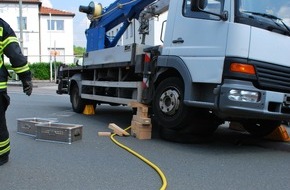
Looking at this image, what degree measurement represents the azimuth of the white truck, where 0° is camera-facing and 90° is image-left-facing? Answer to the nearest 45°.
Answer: approximately 315°

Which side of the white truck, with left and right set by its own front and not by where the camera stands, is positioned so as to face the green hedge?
back

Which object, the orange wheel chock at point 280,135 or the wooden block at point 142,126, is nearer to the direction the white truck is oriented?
the orange wheel chock

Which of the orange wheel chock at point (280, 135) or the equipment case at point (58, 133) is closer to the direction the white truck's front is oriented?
the orange wheel chock
